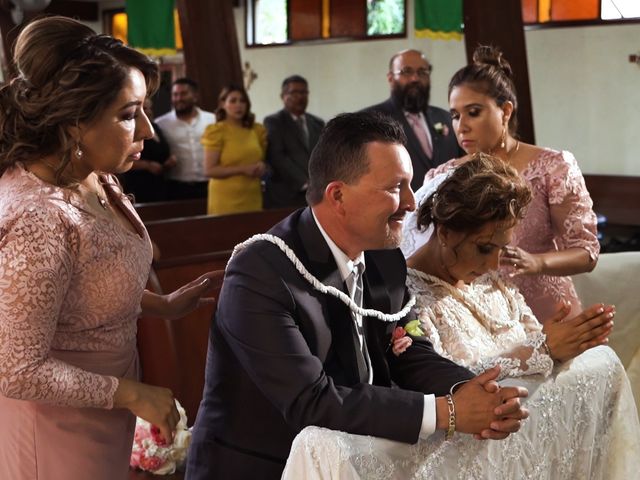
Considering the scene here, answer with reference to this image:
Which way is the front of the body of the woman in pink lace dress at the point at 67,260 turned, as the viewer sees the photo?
to the viewer's right

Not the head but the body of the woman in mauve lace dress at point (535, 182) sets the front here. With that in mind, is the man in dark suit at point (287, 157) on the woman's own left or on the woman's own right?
on the woman's own right

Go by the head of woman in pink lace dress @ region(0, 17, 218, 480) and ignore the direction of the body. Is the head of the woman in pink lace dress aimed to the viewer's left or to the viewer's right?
to the viewer's right

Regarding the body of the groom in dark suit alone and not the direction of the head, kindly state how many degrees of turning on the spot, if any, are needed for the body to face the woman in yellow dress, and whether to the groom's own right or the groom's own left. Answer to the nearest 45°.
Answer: approximately 135° to the groom's own left

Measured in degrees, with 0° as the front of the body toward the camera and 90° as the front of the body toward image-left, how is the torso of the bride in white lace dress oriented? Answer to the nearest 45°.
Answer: approximately 315°

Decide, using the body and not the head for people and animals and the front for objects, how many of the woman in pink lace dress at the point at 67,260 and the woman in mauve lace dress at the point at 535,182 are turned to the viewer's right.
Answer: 1

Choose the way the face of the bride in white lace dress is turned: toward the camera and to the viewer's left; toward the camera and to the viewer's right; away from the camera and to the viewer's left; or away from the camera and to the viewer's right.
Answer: toward the camera and to the viewer's right

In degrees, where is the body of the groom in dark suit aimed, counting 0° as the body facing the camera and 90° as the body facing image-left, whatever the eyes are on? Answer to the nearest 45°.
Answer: approximately 315°

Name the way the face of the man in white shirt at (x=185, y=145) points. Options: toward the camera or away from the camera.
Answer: toward the camera

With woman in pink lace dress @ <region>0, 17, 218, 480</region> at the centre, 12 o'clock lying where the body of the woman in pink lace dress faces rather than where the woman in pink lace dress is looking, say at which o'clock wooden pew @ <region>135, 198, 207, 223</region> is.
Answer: The wooden pew is roughly at 9 o'clock from the woman in pink lace dress.

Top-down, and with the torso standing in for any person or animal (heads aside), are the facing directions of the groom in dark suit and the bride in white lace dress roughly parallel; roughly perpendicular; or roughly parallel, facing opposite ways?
roughly parallel

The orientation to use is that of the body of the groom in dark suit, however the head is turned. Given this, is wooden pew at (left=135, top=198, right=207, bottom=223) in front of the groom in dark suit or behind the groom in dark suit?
behind

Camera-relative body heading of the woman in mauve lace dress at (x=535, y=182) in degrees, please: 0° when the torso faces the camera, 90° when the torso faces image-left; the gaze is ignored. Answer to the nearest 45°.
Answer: approximately 45°
